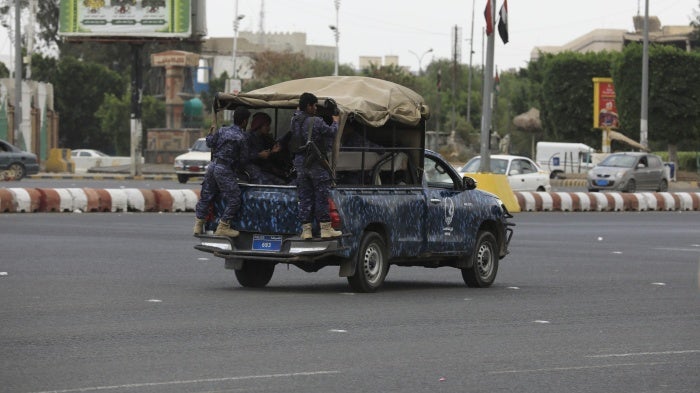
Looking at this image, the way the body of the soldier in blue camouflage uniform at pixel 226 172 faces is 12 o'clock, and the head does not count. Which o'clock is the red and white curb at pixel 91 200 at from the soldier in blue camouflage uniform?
The red and white curb is roughly at 10 o'clock from the soldier in blue camouflage uniform.

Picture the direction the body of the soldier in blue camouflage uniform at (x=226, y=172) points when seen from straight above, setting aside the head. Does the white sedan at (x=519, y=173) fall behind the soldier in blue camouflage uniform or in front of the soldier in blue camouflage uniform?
in front

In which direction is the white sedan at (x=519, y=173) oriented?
to the viewer's left

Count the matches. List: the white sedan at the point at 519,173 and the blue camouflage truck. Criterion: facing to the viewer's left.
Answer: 1

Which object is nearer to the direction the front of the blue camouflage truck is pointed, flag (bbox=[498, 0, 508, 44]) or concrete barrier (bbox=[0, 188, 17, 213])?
the flag

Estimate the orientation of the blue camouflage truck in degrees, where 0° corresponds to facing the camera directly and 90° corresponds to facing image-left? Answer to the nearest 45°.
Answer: approximately 225°

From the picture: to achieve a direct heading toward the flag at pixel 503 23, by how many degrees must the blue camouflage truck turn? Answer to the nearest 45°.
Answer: approximately 45° to its left
